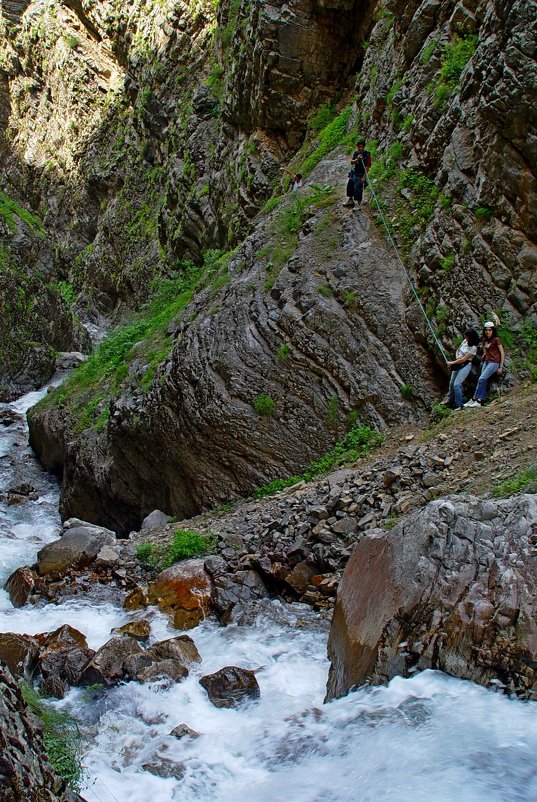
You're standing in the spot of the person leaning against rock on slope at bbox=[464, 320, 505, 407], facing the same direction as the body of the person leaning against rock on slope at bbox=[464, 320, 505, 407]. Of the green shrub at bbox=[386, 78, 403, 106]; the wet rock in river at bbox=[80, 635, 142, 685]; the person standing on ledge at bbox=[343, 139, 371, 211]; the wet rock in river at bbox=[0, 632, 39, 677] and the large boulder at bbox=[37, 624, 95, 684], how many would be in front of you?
3

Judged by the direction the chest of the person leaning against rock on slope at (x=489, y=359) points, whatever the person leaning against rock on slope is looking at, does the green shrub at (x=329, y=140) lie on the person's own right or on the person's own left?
on the person's own right

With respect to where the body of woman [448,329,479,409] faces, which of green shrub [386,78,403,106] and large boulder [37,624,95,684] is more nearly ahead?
the large boulder

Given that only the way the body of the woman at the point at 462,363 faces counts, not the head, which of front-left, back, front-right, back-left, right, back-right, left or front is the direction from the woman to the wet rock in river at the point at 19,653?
front

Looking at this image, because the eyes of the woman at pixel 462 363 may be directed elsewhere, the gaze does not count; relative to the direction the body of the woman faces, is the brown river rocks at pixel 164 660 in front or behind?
in front

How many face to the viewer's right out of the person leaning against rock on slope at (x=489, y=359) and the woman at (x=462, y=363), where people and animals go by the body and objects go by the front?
0

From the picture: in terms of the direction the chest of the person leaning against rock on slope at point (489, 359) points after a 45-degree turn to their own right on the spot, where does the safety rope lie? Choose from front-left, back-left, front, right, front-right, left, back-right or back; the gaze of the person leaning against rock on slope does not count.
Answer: right

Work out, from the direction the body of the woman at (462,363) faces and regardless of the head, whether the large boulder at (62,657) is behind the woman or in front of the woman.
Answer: in front

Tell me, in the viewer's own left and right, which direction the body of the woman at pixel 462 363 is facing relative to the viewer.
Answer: facing the viewer and to the left of the viewer

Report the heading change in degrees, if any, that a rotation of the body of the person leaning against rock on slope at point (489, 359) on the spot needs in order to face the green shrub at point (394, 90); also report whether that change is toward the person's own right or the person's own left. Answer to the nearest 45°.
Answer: approximately 135° to the person's own right

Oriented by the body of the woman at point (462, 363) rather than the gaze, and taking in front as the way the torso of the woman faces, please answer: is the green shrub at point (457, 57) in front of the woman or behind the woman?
behind

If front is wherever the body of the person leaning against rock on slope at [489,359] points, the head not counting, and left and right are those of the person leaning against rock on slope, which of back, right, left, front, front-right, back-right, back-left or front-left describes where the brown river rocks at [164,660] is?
front

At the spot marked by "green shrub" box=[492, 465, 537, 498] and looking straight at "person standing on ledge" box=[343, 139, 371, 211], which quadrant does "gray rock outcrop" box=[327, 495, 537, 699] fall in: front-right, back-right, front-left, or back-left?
back-left
